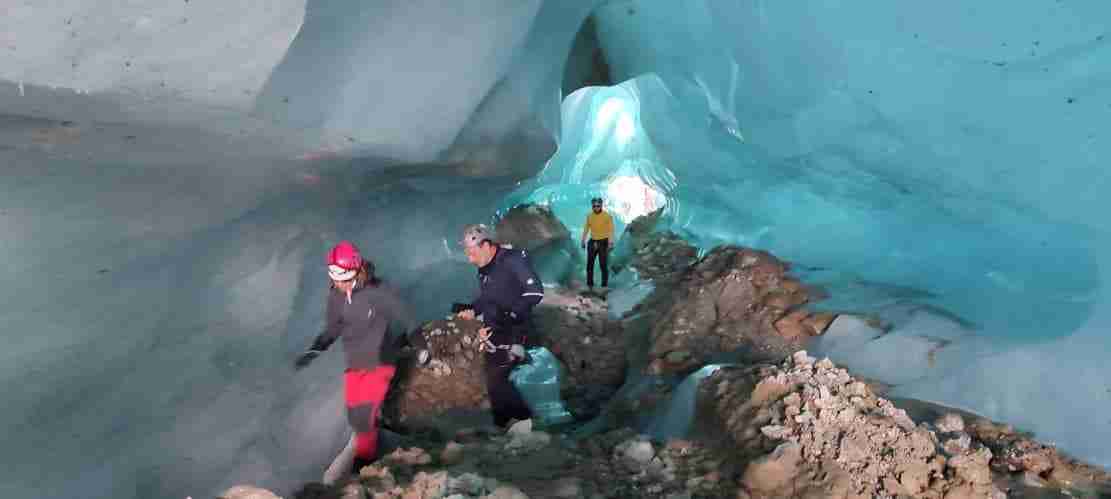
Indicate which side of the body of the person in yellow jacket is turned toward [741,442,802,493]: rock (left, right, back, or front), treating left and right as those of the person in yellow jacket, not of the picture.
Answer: front

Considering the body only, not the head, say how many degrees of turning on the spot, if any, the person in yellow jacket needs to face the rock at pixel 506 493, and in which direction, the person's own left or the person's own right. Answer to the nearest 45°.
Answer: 0° — they already face it

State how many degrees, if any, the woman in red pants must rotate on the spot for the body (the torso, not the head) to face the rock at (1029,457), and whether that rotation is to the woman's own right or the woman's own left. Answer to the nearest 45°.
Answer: approximately 90° to the woman's own left

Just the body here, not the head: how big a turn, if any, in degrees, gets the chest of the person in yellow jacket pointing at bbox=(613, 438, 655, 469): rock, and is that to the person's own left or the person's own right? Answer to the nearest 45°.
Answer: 0° — they already face it

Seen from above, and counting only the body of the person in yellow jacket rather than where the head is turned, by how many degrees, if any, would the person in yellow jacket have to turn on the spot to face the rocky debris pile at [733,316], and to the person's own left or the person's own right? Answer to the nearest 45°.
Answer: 0° — they already face it

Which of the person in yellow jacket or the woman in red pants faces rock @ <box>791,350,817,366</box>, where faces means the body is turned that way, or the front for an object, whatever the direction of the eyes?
the person in yellow jacket

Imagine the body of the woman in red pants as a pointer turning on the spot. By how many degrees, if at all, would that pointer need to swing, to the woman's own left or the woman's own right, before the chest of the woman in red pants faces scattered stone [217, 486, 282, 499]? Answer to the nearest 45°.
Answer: approximately 45° to the woman's own left

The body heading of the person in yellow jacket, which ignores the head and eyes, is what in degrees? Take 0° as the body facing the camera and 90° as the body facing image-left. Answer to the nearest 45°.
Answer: approximately 0°

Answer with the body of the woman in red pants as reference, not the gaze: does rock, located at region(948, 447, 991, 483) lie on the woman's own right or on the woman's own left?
on the woman's own left

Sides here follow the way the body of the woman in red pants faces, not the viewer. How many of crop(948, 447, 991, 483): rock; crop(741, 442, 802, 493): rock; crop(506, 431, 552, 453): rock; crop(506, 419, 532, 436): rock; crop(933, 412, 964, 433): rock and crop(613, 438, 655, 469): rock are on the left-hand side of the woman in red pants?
6

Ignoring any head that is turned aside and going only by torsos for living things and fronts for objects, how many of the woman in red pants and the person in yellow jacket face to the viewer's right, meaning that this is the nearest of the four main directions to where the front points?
0

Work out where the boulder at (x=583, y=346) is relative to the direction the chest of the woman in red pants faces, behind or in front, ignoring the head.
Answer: behind

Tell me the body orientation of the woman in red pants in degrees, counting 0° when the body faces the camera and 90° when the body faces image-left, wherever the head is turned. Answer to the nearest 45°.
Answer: approximately 45°

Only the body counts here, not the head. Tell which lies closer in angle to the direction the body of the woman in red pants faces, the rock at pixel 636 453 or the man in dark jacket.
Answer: the rock

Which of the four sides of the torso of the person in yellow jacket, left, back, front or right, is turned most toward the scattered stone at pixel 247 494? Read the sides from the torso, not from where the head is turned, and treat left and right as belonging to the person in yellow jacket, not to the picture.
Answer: front

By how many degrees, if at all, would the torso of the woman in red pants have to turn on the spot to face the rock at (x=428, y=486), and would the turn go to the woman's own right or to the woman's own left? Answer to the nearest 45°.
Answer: approximately 45° to the woman's own left

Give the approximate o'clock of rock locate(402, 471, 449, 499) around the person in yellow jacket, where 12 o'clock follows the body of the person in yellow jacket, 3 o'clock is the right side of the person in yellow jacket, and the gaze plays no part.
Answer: The rock is roughly at 12 o'clock from the person in yellow jacket.

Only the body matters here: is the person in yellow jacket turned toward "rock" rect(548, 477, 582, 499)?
yes
